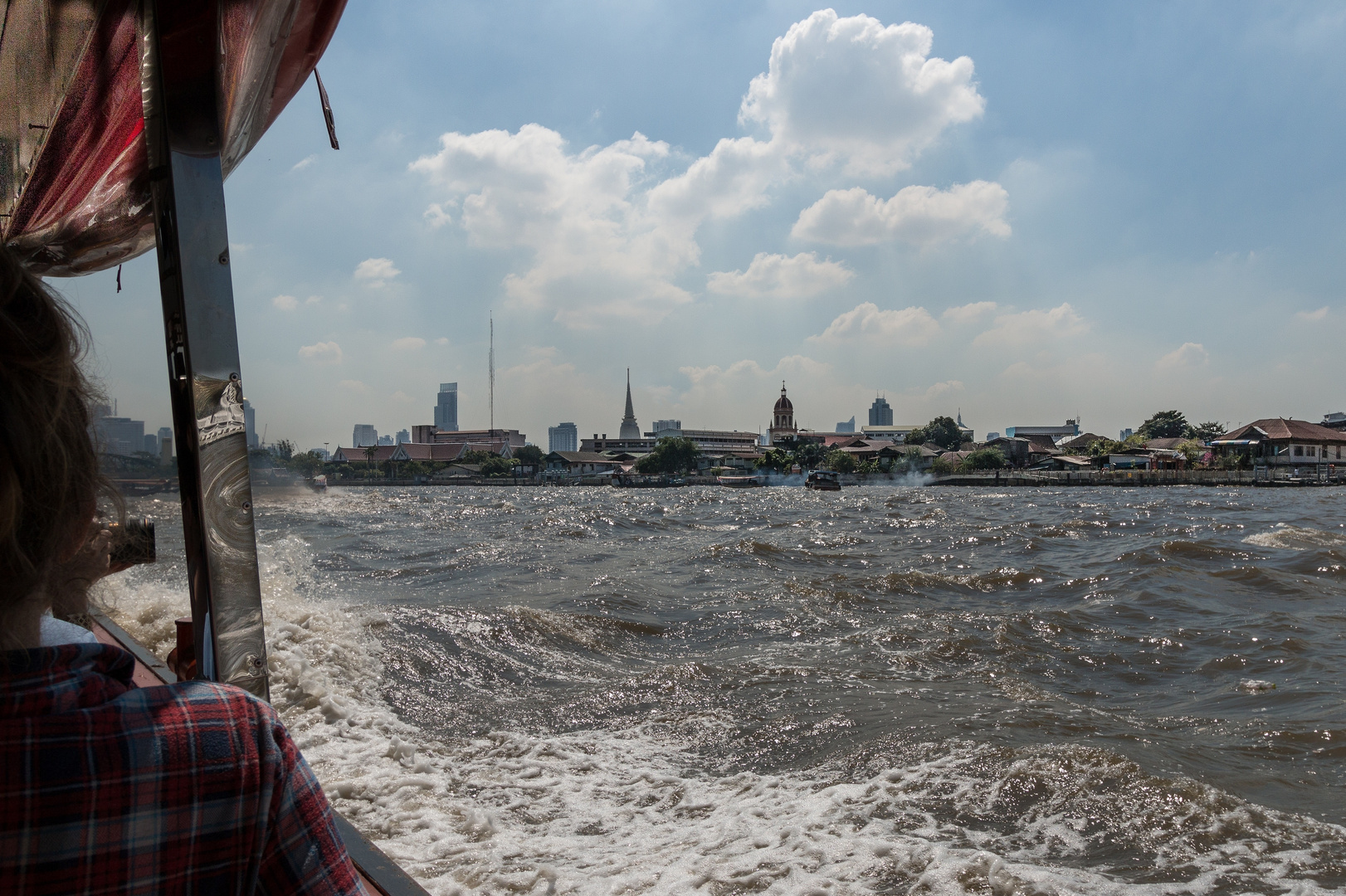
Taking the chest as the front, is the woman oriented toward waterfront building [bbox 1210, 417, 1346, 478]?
no

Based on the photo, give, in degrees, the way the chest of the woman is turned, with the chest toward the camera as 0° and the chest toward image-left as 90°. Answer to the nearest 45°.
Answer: approximately 180°

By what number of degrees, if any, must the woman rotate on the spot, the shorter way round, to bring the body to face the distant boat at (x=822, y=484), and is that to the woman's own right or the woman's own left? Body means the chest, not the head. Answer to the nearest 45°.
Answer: approximately 45° to the woman's own right
